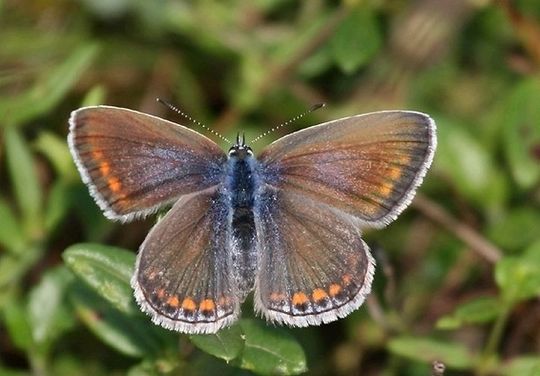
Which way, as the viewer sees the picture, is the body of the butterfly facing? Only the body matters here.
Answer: away from the camera
